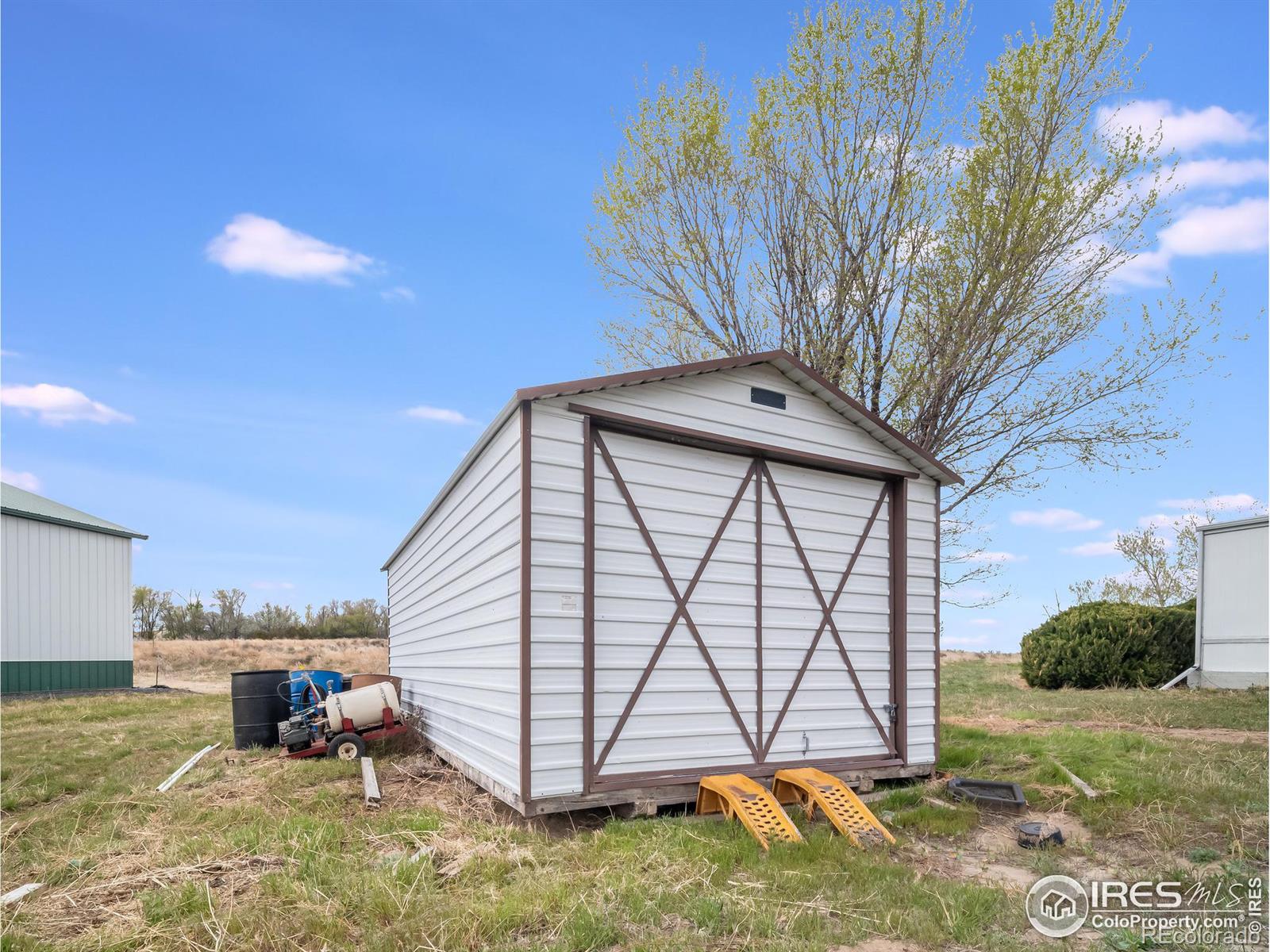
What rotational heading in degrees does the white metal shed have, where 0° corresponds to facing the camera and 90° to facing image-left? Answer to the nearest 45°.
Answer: approximately 315°

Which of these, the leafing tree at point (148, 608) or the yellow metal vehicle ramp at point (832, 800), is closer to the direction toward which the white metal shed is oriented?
the yellow metal vehicle ramp

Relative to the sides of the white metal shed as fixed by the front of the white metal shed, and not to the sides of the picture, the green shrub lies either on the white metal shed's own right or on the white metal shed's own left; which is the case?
on the white metal shed's own left

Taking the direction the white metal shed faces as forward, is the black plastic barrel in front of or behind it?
behind
